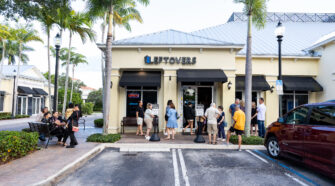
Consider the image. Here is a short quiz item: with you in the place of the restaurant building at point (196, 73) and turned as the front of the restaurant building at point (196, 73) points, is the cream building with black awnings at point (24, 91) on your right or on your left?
on your right

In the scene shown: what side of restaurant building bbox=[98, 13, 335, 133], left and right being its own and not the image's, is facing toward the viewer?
front

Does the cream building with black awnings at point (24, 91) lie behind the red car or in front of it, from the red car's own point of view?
in front

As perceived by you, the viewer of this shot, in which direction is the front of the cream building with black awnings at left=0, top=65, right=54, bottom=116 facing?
facing the viewer and to the right of the viewer

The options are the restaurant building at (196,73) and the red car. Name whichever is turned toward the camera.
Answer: the restaurant building

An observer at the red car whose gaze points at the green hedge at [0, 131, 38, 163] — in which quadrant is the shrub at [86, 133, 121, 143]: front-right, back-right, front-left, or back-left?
front-right

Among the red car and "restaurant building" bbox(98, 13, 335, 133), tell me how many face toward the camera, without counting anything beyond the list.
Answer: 1

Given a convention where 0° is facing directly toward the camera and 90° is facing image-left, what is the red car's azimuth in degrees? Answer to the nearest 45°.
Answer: approximately 135°

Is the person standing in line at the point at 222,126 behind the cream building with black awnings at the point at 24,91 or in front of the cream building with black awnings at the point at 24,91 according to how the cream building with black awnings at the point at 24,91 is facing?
in front

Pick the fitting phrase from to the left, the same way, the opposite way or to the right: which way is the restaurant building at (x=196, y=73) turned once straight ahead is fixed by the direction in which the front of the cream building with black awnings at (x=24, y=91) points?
to the right

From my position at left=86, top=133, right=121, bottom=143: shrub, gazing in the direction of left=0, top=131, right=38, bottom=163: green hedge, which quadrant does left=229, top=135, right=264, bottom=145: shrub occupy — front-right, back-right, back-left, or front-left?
back-left

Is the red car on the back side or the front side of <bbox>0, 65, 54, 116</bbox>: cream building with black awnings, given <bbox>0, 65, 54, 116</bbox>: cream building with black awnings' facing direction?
on the front side

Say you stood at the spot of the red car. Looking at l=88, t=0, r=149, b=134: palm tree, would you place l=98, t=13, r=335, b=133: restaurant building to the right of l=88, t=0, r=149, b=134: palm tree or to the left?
right
